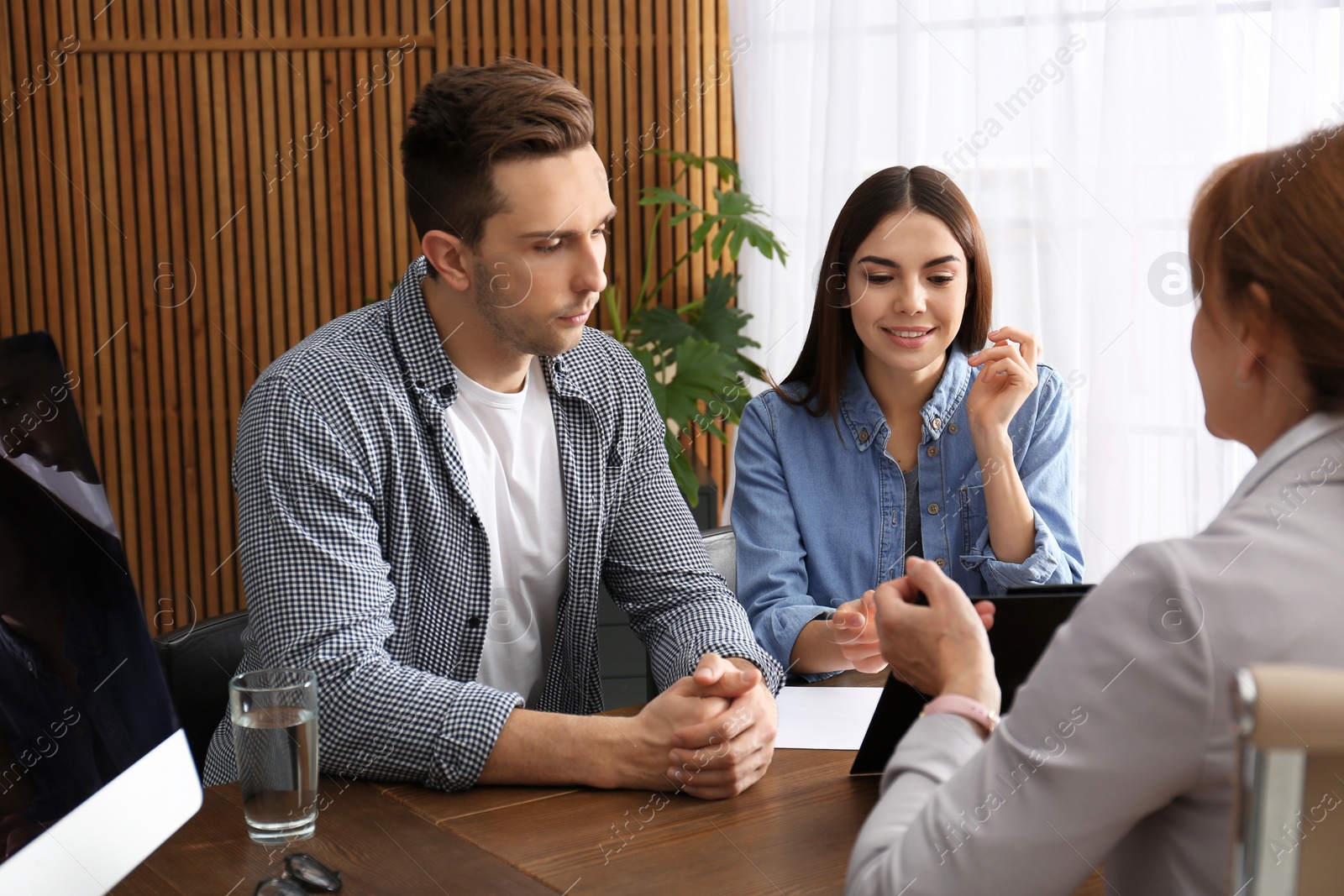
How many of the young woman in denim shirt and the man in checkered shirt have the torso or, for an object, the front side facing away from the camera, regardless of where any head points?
0

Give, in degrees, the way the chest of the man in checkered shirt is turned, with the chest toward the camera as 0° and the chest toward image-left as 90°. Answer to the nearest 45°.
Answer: approximately 315°

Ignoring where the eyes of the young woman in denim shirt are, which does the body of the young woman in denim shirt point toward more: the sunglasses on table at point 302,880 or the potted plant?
the sunglasses on table

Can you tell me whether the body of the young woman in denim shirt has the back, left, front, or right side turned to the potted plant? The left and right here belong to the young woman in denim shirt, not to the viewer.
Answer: back

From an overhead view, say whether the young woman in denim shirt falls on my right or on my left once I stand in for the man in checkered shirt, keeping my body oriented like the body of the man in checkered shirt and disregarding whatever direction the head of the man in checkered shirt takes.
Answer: on my left

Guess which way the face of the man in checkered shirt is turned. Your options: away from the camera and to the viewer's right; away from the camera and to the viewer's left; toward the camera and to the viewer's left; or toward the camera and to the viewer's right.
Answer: toward the camera and to the viewer's right

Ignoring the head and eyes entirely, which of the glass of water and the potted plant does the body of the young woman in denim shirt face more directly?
the glass of water

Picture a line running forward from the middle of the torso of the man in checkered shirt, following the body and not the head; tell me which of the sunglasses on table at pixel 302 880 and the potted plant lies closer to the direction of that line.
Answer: the sunglasses on table

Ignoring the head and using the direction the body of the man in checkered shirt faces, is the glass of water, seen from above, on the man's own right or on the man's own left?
on the man's own right

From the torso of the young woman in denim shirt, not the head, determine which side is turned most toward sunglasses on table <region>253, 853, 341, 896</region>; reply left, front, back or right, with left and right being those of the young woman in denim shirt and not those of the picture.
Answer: front

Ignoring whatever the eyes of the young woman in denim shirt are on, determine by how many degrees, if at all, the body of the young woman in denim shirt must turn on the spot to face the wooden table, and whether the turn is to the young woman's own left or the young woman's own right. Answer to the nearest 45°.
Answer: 0° — they already face it

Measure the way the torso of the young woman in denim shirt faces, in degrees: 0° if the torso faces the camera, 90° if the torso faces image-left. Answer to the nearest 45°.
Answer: approximately 0°
